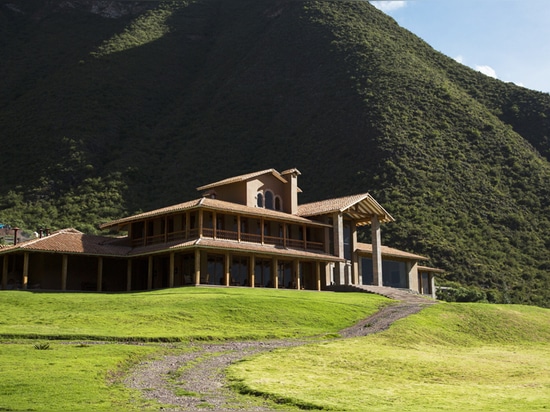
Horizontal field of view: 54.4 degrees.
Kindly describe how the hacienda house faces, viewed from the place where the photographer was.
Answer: facing the viewer and to the right of the viewer
